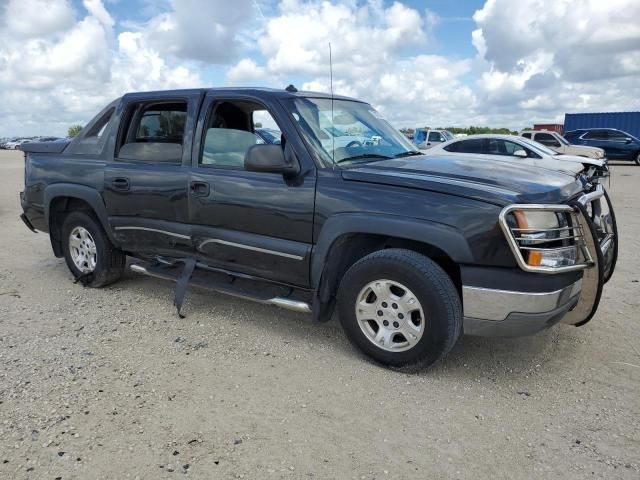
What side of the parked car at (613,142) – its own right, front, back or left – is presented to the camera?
right

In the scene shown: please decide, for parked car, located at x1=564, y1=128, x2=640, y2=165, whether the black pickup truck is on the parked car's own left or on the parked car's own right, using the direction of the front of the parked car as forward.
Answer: on the parked car's own right

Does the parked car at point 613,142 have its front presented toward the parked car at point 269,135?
no

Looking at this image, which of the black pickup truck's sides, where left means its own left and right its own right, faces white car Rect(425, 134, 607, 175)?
left

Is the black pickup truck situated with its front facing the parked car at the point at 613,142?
no

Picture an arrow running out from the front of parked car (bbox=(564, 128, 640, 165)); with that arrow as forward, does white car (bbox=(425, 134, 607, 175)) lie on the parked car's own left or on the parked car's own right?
on the parked car's own right

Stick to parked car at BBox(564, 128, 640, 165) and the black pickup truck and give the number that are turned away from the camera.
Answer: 0
